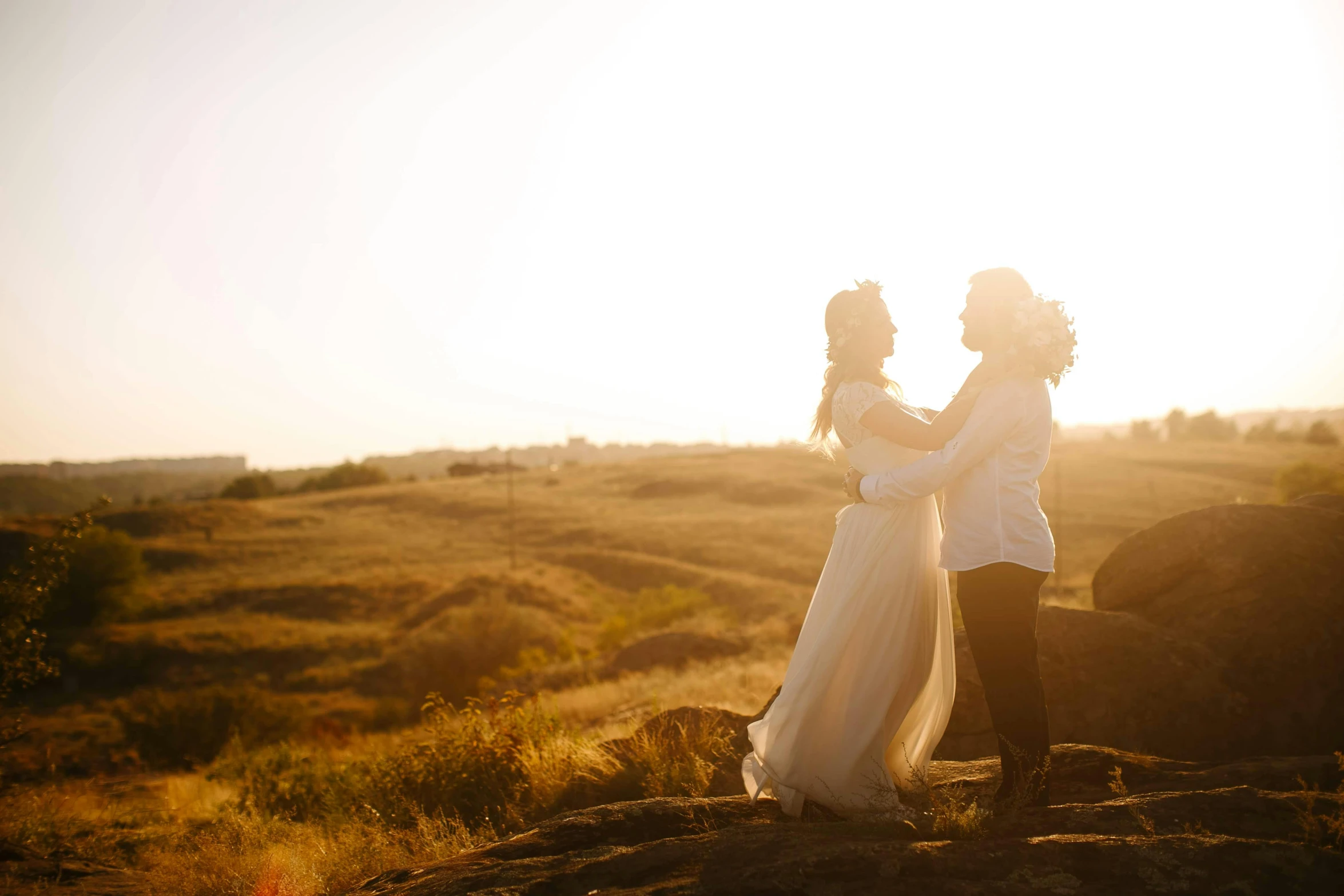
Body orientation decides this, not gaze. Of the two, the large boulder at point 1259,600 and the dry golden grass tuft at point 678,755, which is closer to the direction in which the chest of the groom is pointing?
the dry golden grass tuft

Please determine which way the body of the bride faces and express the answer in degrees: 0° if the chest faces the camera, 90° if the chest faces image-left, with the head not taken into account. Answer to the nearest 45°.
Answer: approximately 270°

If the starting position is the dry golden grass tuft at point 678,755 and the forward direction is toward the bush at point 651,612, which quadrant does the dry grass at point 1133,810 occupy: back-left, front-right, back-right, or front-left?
back-right

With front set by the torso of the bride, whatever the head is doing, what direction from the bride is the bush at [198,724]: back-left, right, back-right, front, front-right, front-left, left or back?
back-left

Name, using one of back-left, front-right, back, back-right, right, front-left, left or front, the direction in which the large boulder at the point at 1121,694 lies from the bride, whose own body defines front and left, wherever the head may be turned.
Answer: front-left

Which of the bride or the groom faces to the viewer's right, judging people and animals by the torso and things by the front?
the bride

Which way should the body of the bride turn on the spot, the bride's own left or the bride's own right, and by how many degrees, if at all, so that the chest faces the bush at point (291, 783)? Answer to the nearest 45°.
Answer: approximately 135° to the bride's own left

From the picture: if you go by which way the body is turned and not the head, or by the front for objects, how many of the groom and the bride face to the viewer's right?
1

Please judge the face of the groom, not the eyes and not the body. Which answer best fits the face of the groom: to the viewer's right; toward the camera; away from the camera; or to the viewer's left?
to the viewer's left

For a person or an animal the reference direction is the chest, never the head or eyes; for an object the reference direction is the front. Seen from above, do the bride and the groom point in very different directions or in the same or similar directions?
very different directions

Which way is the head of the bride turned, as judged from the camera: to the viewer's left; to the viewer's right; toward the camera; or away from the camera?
to the viewer's right

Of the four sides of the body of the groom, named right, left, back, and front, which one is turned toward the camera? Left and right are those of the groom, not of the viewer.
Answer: left
